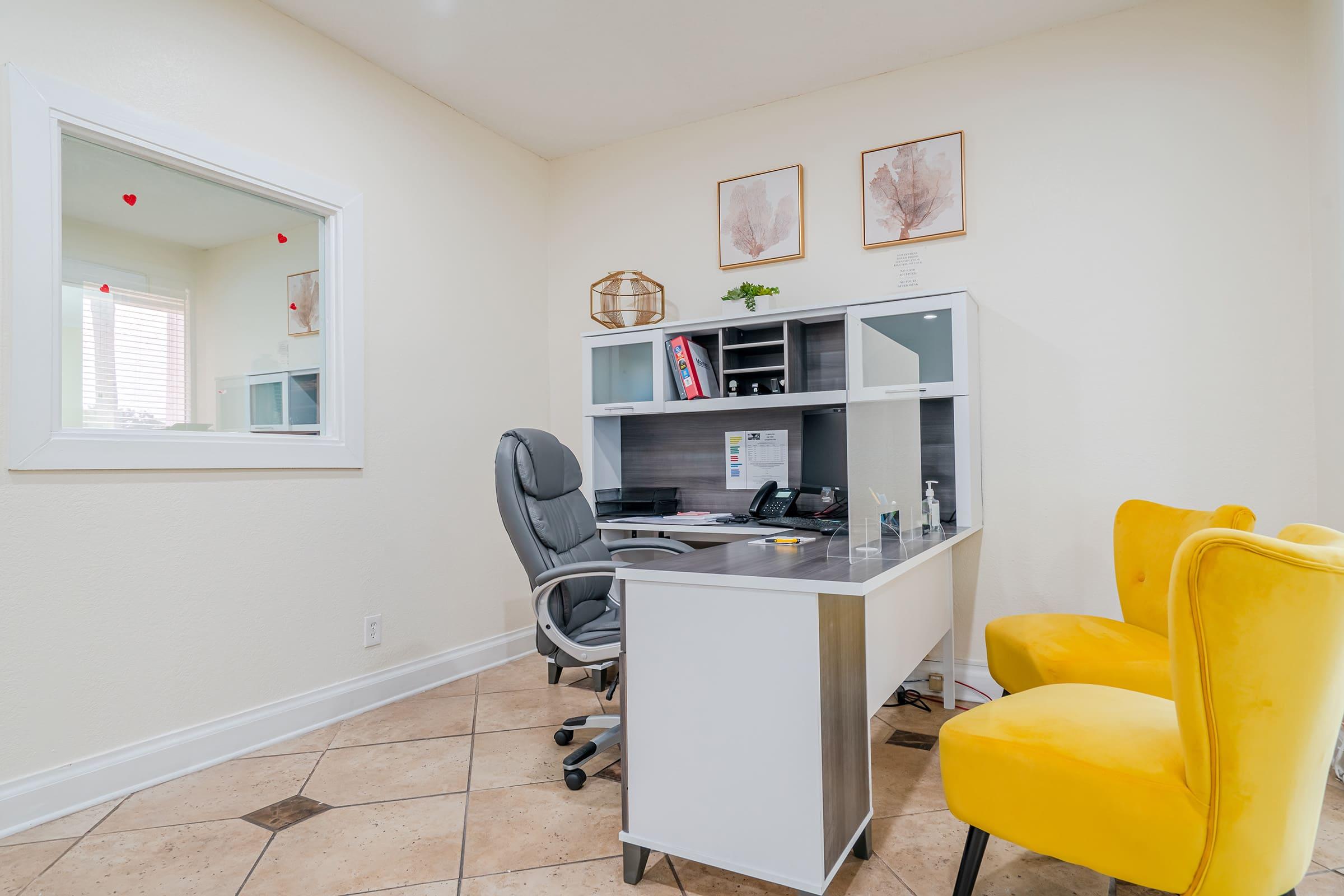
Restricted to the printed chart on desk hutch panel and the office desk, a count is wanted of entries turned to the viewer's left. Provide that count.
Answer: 1

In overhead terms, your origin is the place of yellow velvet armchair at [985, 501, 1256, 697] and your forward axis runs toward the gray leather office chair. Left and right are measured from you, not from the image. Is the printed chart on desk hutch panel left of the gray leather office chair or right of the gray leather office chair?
right

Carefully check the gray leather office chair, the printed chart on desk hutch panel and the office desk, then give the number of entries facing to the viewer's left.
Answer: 1

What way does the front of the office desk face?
to the viewer's left

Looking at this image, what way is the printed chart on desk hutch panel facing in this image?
toward the camera

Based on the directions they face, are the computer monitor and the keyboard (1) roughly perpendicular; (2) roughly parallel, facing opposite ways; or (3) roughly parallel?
roughly parallel

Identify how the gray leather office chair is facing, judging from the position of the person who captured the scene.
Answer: facing the viewer and to the right of the viewer

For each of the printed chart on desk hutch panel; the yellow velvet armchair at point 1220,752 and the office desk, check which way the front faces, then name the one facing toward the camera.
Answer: the printed chart on desk hutch panel

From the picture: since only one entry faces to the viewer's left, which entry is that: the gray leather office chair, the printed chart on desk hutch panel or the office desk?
the office desk

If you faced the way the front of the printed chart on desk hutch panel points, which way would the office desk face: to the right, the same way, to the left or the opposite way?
to the right

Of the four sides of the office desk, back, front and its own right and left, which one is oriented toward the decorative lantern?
right

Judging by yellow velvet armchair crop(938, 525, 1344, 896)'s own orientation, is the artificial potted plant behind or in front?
in front

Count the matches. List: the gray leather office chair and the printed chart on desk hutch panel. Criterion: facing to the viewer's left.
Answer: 0

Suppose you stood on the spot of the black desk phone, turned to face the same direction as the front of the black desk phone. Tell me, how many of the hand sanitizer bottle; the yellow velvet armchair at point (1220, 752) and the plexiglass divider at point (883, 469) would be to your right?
0
